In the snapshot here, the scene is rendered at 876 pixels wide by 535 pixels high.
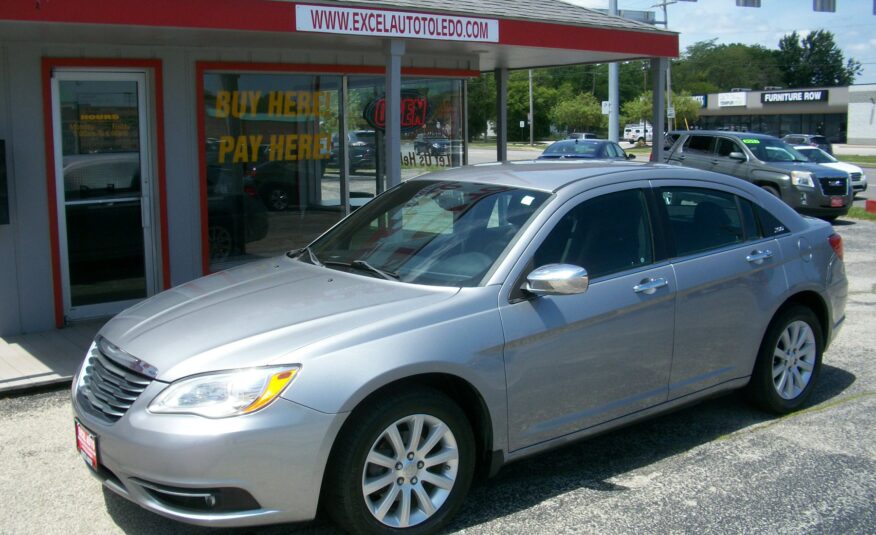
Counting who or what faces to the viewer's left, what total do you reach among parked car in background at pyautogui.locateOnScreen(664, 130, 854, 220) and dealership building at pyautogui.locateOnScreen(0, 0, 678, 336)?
0

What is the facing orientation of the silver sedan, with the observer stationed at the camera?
facing the viewer and to the left of the viewer

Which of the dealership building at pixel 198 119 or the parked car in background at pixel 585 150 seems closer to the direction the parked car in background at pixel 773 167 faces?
the dealership building

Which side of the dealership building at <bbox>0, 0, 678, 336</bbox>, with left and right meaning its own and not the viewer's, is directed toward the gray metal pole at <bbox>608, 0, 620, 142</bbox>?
left

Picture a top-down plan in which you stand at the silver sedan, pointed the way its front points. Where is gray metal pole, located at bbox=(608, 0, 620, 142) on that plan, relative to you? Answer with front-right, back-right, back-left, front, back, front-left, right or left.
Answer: back-right

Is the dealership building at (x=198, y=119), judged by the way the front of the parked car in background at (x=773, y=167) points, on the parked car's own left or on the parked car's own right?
on the parked car's own right

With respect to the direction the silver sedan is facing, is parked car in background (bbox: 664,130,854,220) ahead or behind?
behind

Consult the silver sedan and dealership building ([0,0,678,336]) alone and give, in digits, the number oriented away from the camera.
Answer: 0

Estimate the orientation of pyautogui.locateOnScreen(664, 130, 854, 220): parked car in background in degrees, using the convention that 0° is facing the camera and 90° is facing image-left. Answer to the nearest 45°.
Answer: approximately 315°

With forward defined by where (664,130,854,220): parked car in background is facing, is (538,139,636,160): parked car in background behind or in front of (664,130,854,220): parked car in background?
behind
